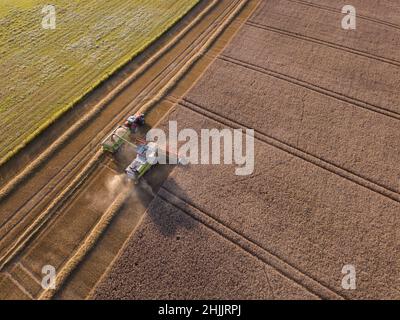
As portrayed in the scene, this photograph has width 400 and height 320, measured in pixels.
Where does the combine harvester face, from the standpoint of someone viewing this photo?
facing away from the viewer and to the right of the viewer
